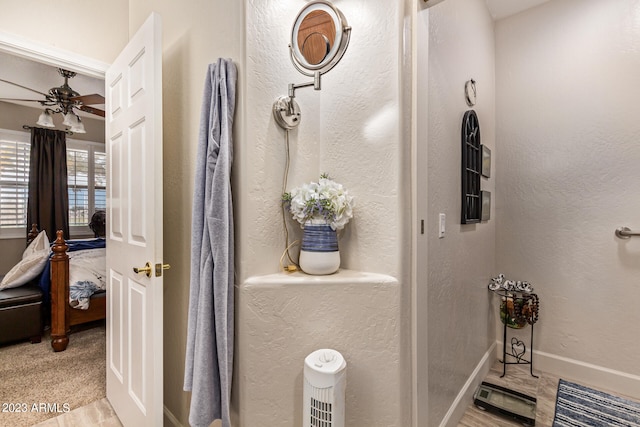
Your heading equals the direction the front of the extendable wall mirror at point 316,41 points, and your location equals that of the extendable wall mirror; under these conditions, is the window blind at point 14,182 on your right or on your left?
on your right

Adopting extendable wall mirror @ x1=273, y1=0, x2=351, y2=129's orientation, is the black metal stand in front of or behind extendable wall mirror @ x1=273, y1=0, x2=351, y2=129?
behind

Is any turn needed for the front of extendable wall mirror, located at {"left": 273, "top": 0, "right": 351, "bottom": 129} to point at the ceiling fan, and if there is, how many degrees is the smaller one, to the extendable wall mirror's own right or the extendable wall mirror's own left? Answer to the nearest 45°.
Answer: approximately 90° to the extendable wall mirror's own right

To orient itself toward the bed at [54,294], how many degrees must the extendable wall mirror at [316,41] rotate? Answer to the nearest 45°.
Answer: approximately 90° to its right

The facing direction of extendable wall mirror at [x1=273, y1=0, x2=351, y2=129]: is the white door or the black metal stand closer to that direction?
the white door

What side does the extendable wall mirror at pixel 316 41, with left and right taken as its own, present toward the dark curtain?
right

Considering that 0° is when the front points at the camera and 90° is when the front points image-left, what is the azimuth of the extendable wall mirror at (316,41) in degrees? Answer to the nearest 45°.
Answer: approximately 45°
